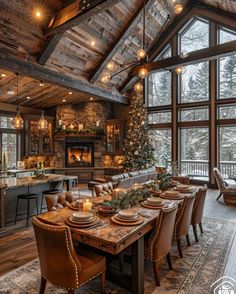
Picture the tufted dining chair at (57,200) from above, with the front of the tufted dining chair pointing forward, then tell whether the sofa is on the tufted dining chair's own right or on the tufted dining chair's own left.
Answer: on the tufted dining chair's own left

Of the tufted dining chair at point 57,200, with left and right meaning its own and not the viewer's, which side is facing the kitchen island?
back

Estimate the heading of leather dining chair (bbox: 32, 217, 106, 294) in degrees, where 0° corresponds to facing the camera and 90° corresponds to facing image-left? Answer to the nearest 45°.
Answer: approximately 225°

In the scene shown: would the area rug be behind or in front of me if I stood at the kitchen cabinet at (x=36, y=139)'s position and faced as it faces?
in front

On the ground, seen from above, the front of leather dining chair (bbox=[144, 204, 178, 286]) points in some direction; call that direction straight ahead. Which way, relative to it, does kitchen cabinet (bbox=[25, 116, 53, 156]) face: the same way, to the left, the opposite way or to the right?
the opposite way

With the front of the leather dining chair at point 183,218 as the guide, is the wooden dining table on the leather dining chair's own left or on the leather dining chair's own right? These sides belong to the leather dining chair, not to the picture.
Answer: on the leather dining chair's own left

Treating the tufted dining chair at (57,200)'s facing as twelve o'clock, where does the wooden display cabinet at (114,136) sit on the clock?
The wooden display cabinet is roughly at 8 o'clock from the tufted dining chair.

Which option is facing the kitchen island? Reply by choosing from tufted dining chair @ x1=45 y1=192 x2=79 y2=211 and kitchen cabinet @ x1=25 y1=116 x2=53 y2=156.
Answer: the kitchen cabinet

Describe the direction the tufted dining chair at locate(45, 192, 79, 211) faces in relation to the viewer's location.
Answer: facing the viewer and to the right of the viewer

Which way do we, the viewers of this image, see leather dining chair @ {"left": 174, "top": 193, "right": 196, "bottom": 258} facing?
facing away from the viewer and to the left of the viewer

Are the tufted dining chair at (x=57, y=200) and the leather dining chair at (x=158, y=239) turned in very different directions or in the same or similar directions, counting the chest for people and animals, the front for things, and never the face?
very different directions

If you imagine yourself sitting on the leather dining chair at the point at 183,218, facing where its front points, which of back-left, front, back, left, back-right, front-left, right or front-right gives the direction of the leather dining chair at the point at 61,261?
left
